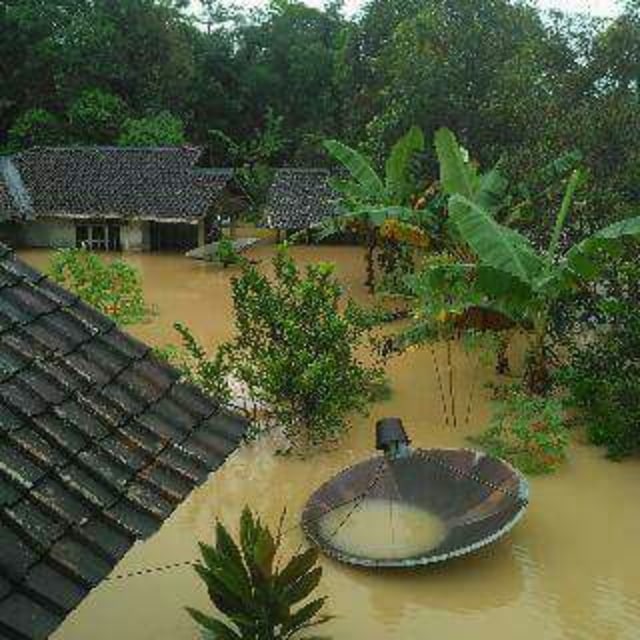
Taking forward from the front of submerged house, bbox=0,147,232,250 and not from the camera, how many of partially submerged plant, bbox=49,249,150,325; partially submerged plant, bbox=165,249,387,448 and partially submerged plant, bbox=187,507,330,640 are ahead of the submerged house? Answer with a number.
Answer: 3

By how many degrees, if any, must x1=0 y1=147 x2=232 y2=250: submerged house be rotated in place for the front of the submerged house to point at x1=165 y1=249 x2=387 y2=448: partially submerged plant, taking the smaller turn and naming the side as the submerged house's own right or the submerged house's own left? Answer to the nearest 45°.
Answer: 0° — it already faces it

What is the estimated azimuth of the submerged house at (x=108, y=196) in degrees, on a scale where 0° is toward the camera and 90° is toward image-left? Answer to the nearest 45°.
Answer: approximately 0°

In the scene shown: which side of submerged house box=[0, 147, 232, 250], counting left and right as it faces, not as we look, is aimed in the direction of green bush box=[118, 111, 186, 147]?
back

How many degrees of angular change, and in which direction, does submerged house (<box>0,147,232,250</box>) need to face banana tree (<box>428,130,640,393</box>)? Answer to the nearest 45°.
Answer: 0° — it already faces it

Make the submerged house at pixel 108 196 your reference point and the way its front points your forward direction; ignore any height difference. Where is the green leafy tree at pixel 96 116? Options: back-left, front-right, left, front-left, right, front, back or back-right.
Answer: back

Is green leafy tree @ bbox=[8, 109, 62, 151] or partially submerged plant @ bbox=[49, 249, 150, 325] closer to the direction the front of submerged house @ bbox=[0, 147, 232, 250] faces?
the partially submerged plant

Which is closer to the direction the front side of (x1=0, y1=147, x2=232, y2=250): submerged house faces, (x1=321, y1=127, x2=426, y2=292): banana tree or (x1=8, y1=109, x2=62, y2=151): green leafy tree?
the banana tree

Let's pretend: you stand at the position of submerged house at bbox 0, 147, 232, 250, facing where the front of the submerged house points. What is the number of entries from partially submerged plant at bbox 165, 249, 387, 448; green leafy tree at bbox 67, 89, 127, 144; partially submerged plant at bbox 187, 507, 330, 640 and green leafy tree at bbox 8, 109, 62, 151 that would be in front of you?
2

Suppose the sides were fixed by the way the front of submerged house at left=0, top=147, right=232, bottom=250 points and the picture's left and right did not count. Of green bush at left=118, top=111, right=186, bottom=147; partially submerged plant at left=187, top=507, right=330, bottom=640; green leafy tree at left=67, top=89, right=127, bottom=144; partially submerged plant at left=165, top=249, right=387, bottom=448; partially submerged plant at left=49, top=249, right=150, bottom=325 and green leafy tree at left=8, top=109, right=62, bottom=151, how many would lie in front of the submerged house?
3

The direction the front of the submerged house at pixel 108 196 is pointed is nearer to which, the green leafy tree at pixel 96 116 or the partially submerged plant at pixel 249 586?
the partially submerged plant

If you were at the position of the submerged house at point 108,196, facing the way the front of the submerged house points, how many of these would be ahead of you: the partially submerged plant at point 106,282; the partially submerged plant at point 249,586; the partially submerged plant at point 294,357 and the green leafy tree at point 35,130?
3

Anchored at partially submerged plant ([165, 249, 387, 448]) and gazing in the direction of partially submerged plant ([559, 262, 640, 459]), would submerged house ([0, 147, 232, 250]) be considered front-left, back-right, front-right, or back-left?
back-left

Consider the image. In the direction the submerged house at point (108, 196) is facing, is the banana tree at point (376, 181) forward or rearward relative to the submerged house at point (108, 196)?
forward

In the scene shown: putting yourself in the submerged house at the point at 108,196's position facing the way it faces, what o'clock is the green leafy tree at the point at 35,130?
The green leafy tree is roughly at 5 o'clock from the submerged house.
